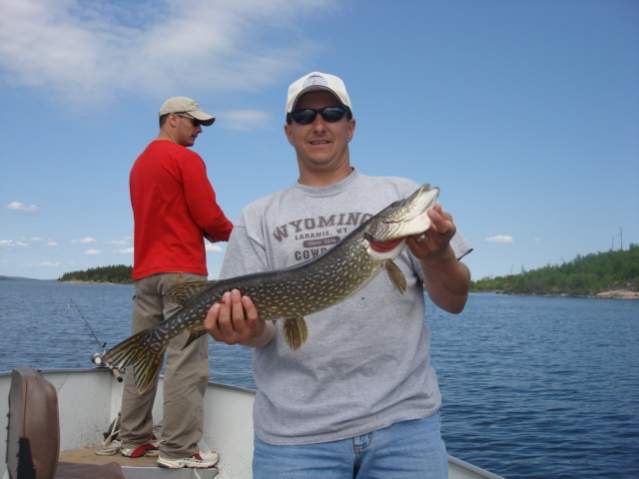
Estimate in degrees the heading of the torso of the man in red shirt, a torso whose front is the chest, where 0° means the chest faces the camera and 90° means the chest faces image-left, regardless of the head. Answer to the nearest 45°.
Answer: approximately 225°

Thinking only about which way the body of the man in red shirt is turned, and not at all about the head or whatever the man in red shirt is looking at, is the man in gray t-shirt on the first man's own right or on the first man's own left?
on the first man's own right

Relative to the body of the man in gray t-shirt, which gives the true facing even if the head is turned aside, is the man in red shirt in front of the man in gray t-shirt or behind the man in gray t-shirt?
behind

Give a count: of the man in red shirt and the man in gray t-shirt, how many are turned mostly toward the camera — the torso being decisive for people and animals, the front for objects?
1

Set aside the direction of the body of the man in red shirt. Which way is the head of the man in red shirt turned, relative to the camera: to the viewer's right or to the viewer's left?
to the viewer's right

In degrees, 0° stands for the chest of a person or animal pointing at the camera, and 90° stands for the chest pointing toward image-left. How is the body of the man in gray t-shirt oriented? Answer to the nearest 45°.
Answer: approximately 0°
